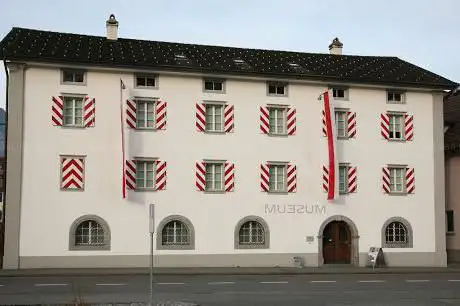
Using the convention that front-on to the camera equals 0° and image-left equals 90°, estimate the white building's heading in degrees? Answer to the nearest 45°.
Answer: approximately 0°
